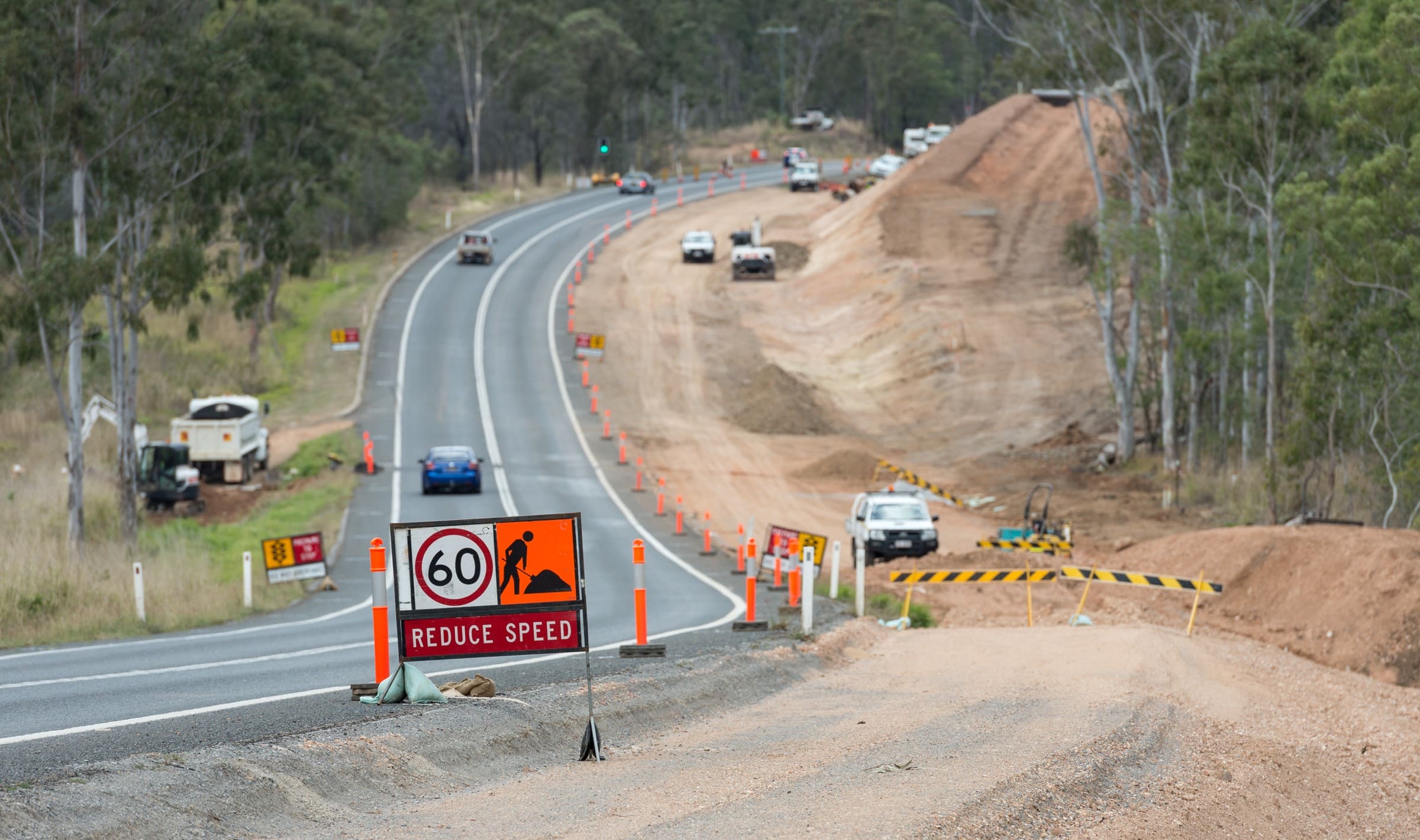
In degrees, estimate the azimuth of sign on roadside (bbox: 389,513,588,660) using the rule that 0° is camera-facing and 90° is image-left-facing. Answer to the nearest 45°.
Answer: approximately 0°

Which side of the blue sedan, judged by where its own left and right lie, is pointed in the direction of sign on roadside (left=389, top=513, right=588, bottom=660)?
back

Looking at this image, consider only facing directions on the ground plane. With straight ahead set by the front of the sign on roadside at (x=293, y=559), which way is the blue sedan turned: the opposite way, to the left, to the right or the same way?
the opposite way

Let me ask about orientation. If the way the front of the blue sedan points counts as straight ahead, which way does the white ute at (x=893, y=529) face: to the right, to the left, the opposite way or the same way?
the opposite way

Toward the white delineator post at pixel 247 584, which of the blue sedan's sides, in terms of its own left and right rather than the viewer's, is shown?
back

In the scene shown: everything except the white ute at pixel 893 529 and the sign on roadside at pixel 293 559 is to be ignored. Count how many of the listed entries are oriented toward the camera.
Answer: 2

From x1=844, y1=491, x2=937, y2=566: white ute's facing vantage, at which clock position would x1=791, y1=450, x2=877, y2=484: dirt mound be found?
The dirt mound is roughly at 6 o'clock from the white ute.

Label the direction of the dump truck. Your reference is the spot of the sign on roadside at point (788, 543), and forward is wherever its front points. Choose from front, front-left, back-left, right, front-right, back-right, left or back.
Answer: back-right

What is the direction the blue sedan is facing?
away from the camera

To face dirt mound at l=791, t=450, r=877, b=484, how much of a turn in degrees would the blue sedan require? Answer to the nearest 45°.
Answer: approximately 90° to its right

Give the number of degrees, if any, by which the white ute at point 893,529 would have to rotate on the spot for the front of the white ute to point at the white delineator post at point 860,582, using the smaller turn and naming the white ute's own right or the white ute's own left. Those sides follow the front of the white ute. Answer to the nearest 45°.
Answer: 0° — it already faces it
